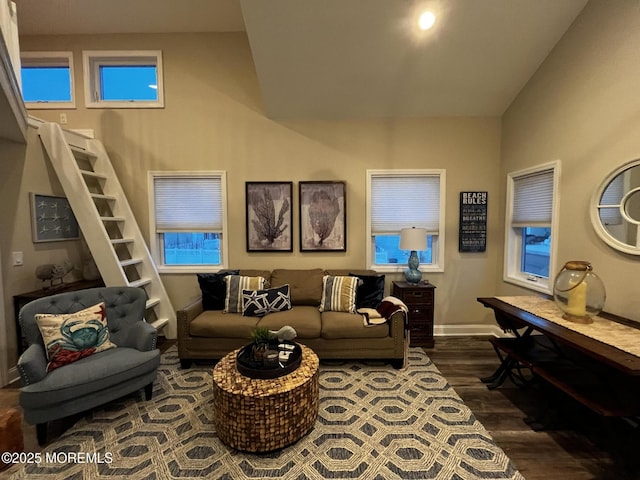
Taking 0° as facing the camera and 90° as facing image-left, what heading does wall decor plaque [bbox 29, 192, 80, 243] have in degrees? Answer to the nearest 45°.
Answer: approximately 315°

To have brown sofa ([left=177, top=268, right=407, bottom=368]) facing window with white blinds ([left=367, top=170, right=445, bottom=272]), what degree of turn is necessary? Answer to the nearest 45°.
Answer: approximately 135° to its left

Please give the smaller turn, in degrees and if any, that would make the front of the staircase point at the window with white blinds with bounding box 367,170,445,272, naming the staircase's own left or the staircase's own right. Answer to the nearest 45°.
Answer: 0° — it already faces it

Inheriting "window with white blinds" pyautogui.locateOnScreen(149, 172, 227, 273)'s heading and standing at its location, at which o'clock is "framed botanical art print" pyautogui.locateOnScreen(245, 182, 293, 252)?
The framed botanical art print is roughly at 10 o'clock from the window with white blinds.

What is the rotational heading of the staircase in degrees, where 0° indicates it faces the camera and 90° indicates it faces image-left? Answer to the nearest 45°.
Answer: approximately 315°

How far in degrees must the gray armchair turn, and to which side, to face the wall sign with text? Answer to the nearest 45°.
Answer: approximately 45° to its left

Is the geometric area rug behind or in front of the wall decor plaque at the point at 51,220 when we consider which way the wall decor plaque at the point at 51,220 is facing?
in front
